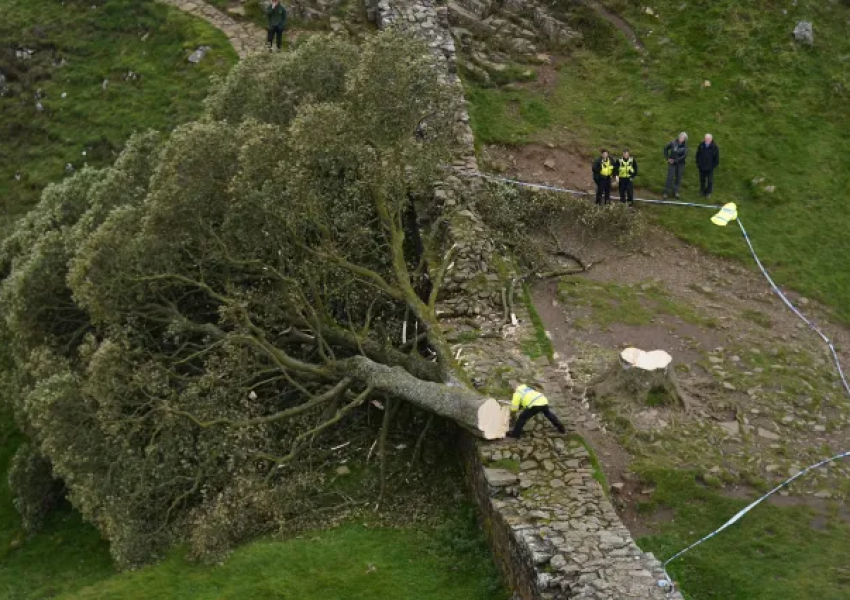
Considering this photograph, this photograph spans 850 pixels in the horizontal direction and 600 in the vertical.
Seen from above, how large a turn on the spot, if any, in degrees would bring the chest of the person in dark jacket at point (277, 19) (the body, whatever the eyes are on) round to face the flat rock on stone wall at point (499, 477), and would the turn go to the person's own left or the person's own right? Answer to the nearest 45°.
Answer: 0° — they already face it

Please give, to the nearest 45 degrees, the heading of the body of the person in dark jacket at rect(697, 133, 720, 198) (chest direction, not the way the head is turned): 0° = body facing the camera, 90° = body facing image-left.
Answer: approximately 0°

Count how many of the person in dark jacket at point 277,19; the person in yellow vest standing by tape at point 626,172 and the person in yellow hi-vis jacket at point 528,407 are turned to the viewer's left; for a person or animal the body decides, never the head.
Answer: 1

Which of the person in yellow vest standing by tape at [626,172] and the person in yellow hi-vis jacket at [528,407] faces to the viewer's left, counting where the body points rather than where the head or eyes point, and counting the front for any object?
the person in yellow hi-vis jacket

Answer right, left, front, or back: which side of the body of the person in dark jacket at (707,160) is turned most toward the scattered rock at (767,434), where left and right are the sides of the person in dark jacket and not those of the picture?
front

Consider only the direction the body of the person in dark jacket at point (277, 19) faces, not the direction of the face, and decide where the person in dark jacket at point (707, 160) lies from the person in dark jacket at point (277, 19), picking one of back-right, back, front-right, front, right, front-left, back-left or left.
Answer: front-left

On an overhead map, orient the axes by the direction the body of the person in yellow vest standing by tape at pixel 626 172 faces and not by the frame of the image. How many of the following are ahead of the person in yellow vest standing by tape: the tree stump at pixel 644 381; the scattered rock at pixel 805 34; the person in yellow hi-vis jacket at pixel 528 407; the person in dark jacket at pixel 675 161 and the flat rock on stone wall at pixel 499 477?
3

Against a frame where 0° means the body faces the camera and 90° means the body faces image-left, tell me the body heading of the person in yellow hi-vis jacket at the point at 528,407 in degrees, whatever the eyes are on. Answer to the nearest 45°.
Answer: approximately 90°

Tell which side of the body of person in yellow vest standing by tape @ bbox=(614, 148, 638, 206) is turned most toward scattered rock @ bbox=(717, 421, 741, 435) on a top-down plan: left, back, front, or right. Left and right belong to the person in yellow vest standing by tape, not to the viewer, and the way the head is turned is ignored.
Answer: front

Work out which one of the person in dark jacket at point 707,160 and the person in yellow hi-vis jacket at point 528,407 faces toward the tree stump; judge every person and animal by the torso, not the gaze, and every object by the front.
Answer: the person in dark jacket

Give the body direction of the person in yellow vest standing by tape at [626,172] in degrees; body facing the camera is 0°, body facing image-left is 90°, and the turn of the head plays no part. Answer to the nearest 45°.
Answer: approximately 0°
